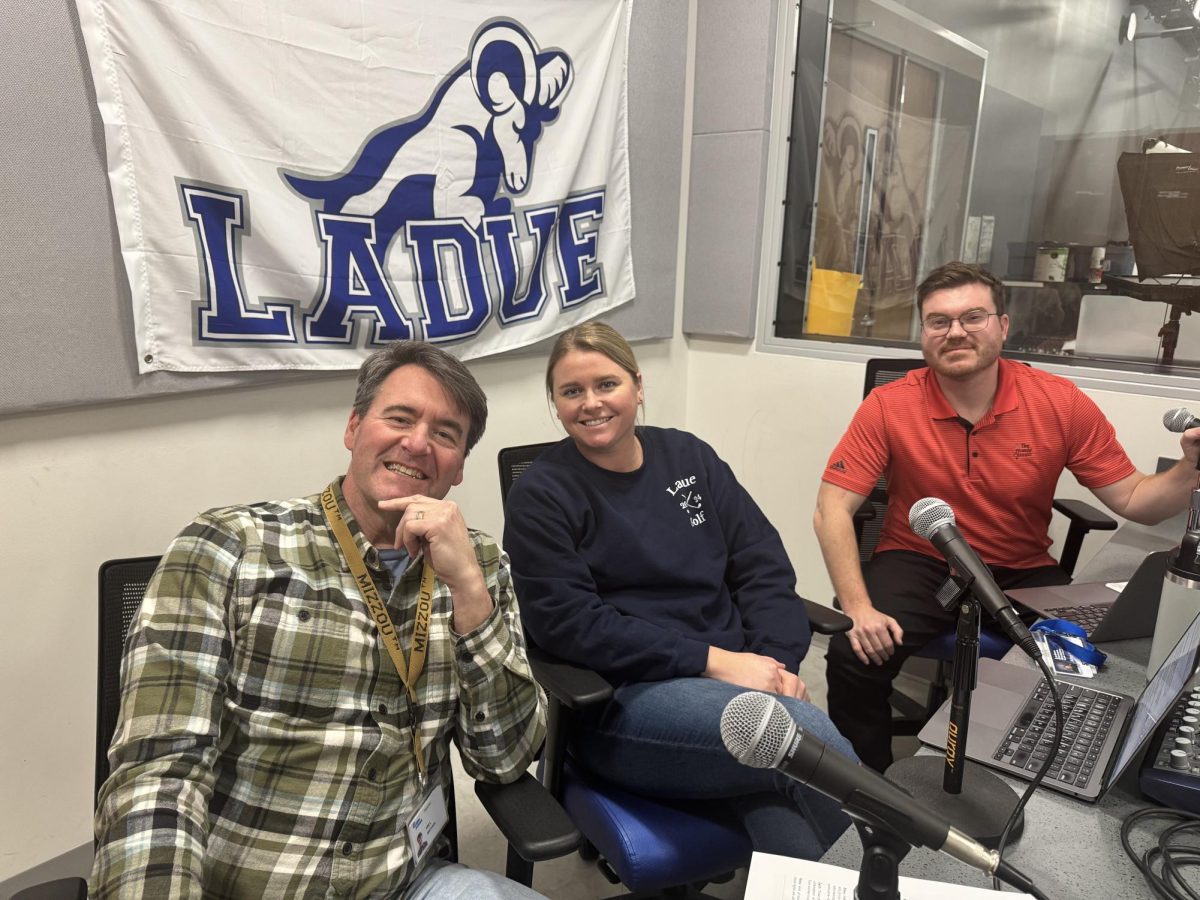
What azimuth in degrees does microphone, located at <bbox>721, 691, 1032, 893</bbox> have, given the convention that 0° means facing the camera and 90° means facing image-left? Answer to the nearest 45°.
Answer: approximately 90°

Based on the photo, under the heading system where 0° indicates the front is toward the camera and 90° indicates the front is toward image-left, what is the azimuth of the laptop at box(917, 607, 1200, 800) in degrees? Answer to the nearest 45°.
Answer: approximately 90°

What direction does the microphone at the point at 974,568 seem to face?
to the viewer's left

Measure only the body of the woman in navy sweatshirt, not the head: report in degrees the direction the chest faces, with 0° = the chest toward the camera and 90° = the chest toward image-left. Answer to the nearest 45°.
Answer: approximately 315°

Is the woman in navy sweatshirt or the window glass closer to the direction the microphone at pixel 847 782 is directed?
the woman in navy sweatshirt

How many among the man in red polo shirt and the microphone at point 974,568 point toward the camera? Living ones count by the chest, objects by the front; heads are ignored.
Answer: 1

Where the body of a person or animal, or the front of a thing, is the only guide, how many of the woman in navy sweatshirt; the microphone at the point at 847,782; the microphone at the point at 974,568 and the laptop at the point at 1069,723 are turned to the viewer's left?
3
